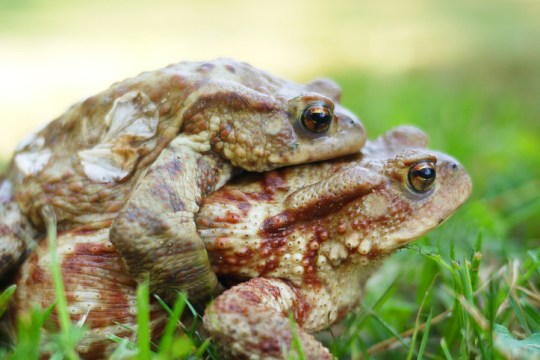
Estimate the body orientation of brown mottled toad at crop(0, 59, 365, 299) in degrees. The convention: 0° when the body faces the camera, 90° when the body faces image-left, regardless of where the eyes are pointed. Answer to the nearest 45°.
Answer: approximately 270°

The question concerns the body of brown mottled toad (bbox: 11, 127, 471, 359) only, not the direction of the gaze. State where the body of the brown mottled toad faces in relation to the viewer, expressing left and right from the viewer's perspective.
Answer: facing to the right of the viewer
